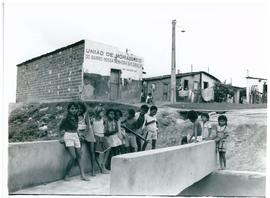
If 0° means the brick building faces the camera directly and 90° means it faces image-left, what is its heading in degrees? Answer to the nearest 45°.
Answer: approximately 315°

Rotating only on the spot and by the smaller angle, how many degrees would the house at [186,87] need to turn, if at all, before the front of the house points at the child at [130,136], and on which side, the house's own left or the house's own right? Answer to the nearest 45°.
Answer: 0° — it already faces them

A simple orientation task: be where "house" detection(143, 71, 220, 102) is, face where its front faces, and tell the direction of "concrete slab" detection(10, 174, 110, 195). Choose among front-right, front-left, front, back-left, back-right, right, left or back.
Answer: front

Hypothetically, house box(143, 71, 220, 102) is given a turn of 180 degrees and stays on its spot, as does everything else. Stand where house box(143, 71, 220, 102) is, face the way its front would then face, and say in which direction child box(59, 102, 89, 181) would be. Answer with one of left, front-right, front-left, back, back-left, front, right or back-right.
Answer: back

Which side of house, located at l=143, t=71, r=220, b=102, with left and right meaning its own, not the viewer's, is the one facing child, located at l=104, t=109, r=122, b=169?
front

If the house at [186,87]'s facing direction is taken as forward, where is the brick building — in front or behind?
in front

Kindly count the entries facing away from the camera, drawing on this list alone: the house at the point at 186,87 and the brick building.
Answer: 0

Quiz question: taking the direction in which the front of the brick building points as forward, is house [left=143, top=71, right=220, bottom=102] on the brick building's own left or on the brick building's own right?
on the brick building's own left

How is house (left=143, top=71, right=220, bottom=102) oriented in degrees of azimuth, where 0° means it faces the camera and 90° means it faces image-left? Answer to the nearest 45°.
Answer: approximately 45°

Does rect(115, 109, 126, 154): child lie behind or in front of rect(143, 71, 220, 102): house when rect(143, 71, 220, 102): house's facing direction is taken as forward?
in front

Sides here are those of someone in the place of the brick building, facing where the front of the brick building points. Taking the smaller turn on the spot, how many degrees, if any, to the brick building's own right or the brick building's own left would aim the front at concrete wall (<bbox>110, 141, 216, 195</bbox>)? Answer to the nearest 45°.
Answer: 0° — it already faces it
